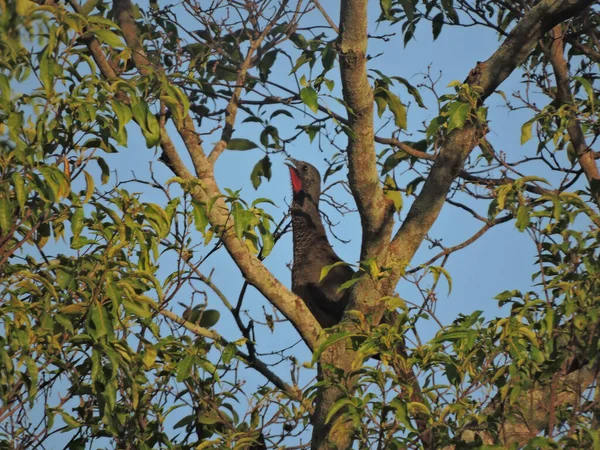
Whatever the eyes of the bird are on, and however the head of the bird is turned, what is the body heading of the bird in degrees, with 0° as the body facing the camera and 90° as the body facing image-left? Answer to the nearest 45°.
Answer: approximately 90°
